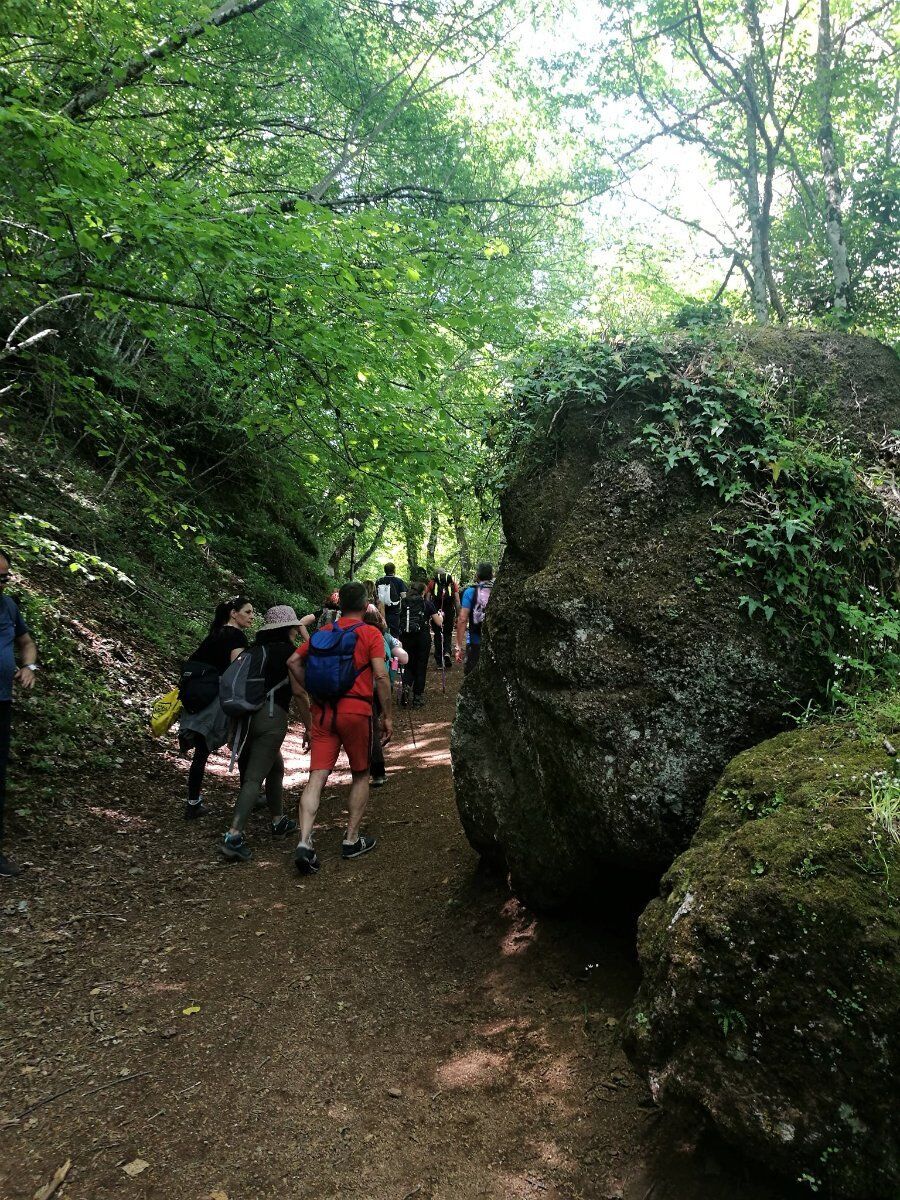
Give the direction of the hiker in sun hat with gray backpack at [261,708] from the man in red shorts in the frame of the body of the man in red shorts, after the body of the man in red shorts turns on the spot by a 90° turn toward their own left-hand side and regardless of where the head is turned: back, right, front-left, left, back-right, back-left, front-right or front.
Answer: front

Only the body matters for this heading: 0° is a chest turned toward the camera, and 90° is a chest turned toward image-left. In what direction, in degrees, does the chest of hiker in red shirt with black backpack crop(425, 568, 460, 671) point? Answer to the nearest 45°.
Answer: approximately 180°

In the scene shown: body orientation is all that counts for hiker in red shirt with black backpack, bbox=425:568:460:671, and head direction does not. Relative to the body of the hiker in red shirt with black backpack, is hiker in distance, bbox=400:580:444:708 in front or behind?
behind

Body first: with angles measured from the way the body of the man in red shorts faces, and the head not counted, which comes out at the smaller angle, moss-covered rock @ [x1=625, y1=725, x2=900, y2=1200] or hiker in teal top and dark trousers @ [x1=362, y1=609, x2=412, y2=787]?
the hiker in teal top and dark trousers

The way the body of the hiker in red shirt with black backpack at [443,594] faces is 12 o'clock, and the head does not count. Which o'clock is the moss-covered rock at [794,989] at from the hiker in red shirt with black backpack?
The moss-covered rock is roughly at 6 o'clock from the hiker in red shirt with black backpack.

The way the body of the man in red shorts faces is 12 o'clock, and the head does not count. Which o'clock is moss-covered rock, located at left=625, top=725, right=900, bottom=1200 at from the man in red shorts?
The moss-covered rock is roughly at 4 o'clock from the man in red shorts.

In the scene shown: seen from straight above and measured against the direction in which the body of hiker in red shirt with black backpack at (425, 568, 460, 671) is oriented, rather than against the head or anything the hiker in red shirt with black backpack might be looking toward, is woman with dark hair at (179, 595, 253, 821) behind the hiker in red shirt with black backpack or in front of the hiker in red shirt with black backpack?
behind

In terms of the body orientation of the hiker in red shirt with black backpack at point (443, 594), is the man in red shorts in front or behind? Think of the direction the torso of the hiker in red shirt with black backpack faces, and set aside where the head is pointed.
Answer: behind
